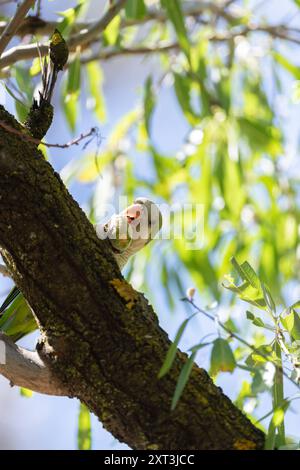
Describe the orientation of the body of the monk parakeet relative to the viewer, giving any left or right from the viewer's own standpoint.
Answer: facing the viewer and to the right of the viewer

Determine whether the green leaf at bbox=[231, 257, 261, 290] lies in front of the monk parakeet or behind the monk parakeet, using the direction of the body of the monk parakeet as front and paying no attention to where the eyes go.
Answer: in front

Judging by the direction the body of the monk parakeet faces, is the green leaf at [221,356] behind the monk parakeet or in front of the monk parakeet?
in front
